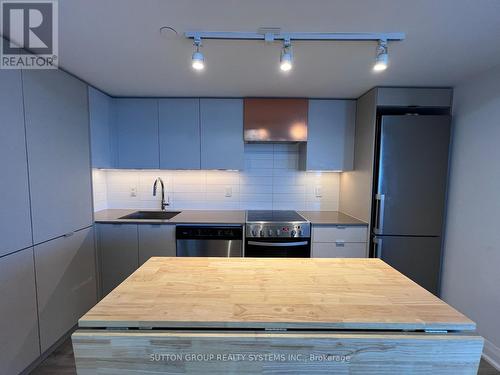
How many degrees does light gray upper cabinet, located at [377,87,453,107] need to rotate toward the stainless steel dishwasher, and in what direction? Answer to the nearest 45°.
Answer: approximately 45° to its right

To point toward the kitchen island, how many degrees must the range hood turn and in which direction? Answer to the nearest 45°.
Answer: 0° — it already faces it

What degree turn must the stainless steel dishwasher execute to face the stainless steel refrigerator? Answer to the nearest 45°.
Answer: approximately 90° to its left

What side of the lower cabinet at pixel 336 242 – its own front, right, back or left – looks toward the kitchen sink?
right

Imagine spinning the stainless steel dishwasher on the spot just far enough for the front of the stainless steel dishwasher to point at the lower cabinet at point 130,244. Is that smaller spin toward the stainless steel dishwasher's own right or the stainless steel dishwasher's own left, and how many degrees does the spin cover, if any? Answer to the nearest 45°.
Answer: approximately 90° to the stainless steel dishwasher's own right

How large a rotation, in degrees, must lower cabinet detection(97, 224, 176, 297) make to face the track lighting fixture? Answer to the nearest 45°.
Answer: approximately 45° to its left

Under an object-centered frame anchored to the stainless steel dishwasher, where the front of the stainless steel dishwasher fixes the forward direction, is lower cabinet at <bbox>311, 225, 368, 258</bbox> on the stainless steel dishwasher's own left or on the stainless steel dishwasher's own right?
on the stainless steel dishwasher's own left
